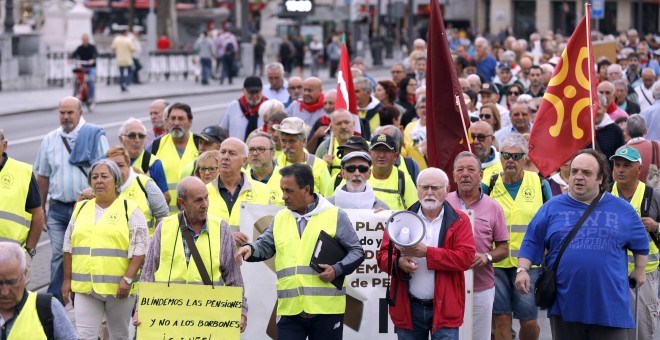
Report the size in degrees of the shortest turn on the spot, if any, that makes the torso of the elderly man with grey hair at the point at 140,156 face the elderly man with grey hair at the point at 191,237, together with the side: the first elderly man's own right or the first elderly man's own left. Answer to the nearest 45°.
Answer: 0° — they already face them

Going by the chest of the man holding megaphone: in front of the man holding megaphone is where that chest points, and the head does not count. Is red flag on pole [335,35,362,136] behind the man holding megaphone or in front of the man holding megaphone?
behind

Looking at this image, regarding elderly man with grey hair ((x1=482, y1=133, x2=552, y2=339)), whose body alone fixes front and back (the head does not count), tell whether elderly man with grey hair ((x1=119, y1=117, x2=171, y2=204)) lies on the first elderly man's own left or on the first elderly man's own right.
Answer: on the first elderly man's own right

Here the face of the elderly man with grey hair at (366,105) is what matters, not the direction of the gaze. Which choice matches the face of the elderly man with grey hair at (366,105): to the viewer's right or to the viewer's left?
to the viewer's left

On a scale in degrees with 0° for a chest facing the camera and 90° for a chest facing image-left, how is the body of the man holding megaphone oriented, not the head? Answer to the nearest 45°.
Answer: approximately 0°

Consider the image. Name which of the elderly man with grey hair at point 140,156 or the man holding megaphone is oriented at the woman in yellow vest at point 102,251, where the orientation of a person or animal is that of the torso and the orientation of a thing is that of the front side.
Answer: the elderly man with grey hair

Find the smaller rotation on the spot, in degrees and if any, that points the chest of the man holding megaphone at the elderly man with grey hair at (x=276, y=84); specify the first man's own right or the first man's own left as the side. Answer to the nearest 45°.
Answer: approximately 180°

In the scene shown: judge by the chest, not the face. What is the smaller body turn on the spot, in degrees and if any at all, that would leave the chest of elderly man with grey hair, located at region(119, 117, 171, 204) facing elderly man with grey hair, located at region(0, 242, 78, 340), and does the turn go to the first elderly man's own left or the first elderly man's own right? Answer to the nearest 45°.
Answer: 0° — they already face them

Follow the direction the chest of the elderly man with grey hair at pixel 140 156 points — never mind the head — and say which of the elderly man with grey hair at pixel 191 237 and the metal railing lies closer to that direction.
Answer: the elderly man with grey hair

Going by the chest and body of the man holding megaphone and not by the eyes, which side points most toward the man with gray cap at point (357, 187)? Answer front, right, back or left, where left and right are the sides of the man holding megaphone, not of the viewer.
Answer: back
